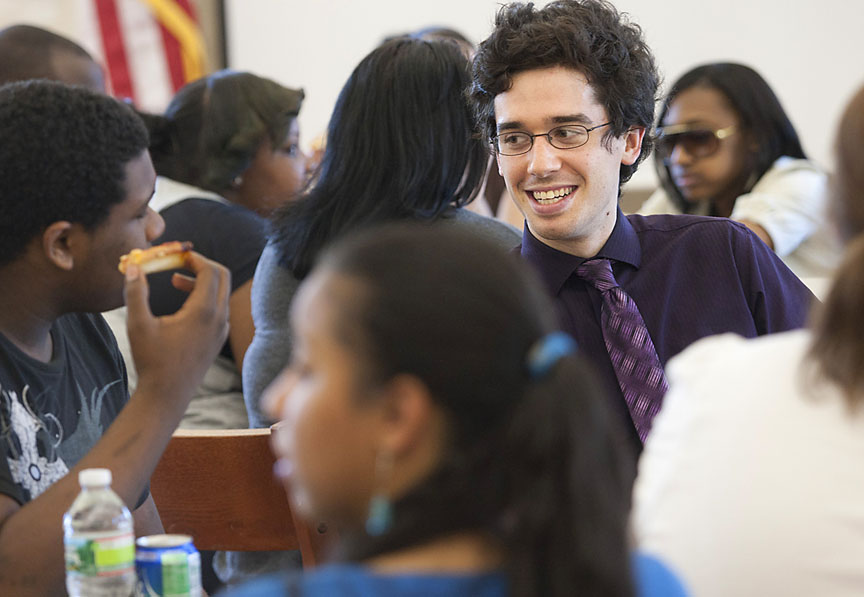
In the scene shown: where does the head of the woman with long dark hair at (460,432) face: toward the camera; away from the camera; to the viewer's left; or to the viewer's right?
to the viewer's left

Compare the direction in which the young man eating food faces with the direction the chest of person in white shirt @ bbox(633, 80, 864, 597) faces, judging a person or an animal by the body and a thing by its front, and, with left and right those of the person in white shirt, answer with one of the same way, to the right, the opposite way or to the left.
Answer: to the right

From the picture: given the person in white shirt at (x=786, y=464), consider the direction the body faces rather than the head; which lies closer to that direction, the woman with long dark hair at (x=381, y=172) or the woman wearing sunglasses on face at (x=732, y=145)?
the woman wearing sunglasses on face

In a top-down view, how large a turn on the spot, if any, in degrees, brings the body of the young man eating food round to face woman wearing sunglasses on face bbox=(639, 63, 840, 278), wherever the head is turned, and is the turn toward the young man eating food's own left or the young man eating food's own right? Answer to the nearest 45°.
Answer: approximately 90° to the young man eating food's own left

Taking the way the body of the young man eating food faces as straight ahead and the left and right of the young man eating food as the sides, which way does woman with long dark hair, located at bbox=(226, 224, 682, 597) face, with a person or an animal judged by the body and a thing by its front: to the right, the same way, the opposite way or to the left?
the opposite way

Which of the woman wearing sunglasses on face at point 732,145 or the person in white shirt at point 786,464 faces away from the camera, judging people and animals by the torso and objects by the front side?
the person in white shirt

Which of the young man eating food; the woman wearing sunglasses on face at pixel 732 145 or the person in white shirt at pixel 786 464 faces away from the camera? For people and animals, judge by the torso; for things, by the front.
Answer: the person in white shirt

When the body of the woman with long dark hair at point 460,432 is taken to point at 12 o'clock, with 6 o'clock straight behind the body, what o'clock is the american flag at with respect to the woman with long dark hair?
The american flag is roughly at 1 o'clock from the woman with long dark hair.

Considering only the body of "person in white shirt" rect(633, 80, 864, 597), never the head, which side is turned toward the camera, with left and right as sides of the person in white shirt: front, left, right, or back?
back

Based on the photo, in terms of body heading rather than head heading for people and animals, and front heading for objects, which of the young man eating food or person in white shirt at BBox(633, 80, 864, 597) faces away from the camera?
the person in white shirt

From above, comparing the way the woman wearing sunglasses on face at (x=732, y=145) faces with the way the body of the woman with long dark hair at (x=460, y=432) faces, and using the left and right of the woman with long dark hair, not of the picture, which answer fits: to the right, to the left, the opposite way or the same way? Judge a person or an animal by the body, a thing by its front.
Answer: to the left

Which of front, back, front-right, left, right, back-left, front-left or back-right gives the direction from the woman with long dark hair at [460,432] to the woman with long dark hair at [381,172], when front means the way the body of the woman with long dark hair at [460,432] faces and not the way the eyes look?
front-right

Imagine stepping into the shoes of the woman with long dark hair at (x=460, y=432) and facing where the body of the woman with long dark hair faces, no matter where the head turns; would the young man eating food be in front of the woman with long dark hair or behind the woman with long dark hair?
in front
